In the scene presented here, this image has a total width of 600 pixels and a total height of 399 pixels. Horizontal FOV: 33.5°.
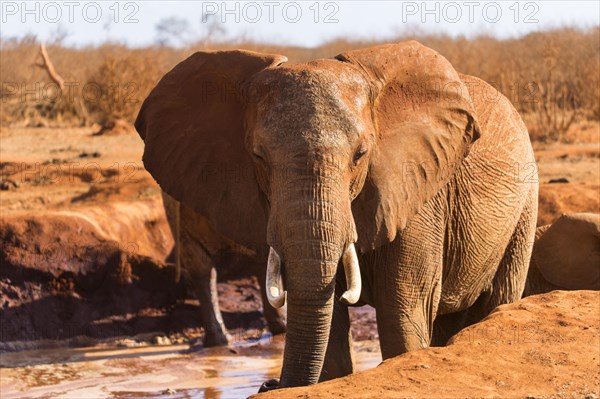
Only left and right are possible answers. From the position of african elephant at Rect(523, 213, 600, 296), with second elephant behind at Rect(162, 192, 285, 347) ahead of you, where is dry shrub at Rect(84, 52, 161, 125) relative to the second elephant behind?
right

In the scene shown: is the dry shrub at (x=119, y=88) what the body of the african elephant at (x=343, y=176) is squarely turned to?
no

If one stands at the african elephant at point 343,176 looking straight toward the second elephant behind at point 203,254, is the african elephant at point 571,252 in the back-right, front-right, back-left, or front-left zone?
front-right

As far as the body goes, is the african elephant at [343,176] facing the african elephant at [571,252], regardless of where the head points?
no

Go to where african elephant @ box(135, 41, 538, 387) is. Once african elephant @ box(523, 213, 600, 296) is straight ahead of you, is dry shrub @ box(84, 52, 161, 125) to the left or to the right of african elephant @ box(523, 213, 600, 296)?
left

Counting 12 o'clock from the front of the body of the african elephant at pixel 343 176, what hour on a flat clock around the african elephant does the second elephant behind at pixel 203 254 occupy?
The second elephant behind is roughly at 4 o'clock from the african elephant.
